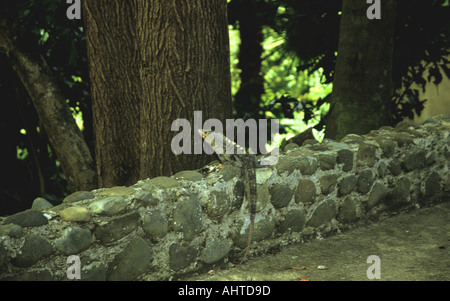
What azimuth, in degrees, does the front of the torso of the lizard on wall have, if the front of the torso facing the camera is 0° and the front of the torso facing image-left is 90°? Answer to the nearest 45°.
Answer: approximately 90°
